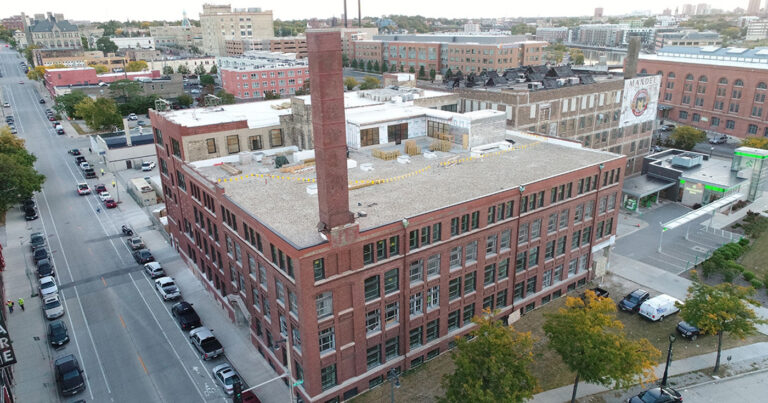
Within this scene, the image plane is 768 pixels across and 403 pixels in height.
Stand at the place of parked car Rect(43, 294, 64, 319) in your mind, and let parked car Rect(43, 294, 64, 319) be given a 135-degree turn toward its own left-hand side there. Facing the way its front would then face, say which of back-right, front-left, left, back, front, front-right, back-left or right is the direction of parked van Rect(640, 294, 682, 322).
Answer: right

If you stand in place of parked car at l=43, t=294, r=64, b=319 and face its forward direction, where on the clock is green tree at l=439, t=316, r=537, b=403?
The green tree is roughly at 11 o'clock from the parked car.

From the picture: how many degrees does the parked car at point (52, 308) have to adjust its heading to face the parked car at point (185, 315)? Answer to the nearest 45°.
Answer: approximately 45° to its left

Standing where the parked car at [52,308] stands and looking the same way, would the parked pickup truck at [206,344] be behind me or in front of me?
in front

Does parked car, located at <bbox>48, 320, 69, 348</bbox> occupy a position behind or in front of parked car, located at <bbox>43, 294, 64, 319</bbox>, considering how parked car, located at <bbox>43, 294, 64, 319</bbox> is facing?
in front

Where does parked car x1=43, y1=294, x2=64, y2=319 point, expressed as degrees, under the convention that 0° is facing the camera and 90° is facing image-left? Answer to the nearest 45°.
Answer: approximately 0°

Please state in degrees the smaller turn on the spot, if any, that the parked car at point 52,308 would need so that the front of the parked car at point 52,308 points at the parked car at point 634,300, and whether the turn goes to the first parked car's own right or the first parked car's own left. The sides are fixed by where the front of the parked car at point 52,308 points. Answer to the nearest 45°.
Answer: approximately 45° to the first parked car's own left

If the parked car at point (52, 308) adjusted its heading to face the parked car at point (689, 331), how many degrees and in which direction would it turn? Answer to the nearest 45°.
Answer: approximately 45° to its left

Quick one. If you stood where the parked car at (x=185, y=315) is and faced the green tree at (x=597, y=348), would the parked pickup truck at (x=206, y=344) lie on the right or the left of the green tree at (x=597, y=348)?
right

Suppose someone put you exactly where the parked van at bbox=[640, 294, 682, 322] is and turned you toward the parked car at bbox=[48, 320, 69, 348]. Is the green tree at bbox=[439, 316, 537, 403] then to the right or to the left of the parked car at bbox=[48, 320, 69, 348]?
left

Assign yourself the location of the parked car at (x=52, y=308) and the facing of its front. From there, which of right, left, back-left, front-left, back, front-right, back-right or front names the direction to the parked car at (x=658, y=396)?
front-left

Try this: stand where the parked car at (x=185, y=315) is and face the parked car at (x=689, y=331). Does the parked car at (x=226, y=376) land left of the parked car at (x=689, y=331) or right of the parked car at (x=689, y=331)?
right

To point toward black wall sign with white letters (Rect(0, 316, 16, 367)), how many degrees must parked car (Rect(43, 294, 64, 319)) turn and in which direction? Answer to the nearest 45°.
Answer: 0° — it already faces it

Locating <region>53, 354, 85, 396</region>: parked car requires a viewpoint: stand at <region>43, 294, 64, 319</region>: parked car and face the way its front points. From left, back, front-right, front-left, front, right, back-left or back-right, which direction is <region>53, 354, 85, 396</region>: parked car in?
front

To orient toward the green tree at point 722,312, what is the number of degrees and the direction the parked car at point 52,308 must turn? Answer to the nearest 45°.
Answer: approximately 45° to its left
